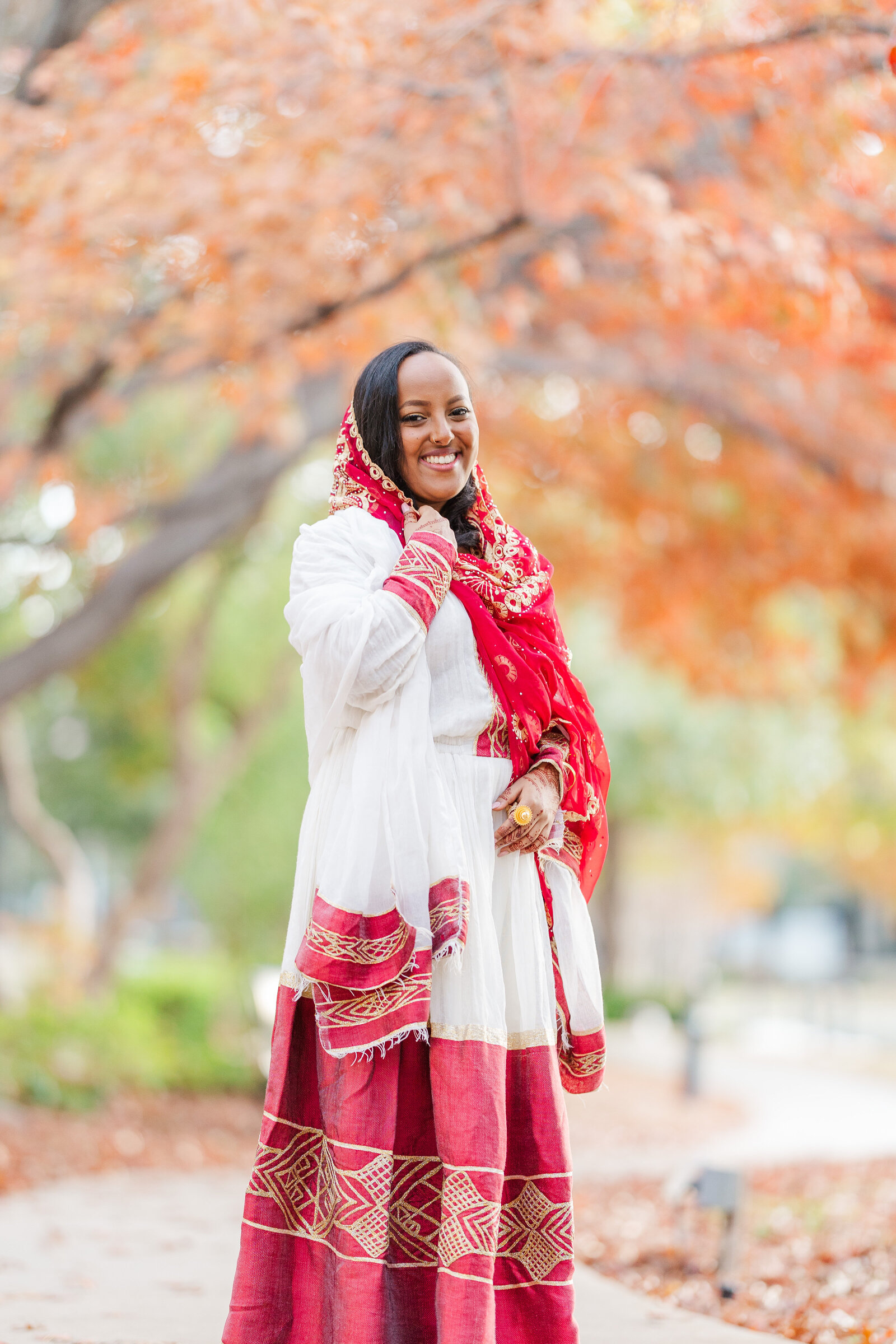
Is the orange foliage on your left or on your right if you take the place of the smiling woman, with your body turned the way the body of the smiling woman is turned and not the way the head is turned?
on your left

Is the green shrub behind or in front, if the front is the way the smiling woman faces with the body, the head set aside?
behind

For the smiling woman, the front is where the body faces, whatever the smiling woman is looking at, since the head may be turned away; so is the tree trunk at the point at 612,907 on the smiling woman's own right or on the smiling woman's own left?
on the smiling woman's own left
